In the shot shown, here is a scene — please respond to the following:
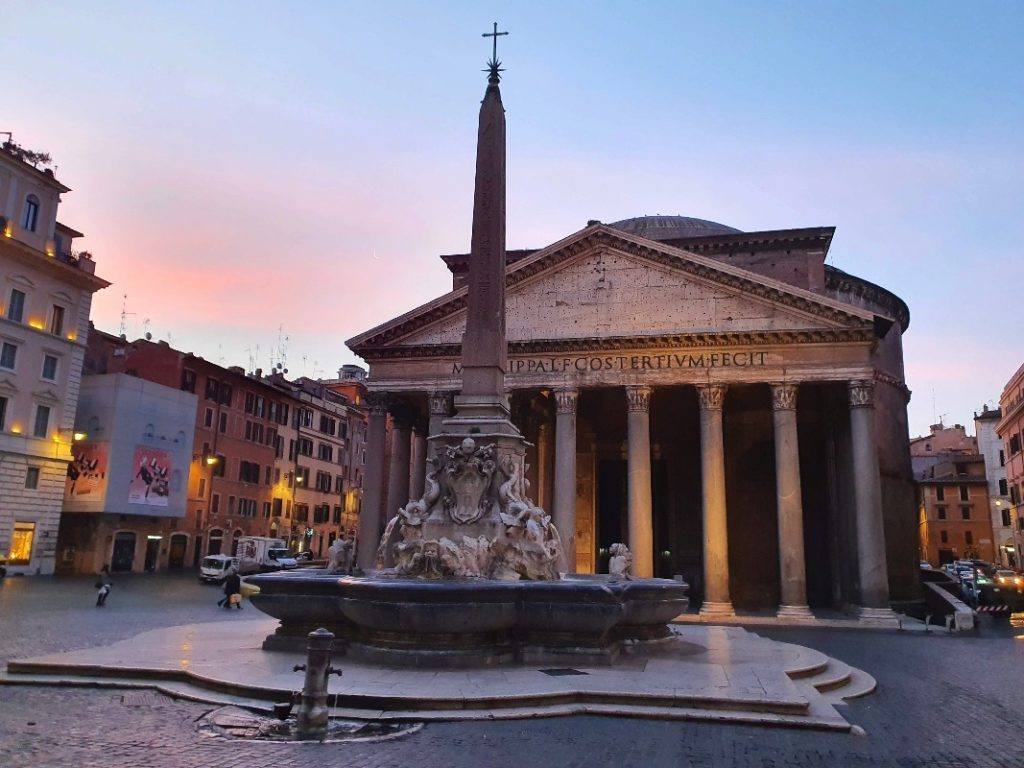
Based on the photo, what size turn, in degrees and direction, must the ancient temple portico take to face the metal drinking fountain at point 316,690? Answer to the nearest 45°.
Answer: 0° — it already faces it

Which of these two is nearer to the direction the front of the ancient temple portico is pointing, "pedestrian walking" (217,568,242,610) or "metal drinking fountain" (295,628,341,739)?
the metal drinking fountain

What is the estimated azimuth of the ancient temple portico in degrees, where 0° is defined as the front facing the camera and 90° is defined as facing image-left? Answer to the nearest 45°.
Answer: approximately 0°

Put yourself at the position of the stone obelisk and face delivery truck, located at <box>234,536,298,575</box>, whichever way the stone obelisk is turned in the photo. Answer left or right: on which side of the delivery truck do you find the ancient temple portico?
right

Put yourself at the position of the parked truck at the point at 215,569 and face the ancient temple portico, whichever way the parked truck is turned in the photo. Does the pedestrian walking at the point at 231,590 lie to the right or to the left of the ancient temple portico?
right

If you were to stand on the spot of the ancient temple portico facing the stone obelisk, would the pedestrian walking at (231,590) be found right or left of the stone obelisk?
right

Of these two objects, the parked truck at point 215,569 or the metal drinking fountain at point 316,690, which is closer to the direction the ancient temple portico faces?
the metal drinking fountain

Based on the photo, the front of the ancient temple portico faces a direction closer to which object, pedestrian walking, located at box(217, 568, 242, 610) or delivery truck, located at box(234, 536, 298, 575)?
the pedestrian walking

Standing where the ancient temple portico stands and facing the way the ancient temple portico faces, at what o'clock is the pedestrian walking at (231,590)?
The pedestrian walking is roughly at 2 o'clock from the ancient temple portico.

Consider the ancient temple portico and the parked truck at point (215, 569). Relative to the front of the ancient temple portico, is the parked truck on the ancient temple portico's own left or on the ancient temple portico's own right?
on the ancient temple portico's own right

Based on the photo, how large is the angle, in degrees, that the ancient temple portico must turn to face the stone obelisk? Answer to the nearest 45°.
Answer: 0° — it already faces it
